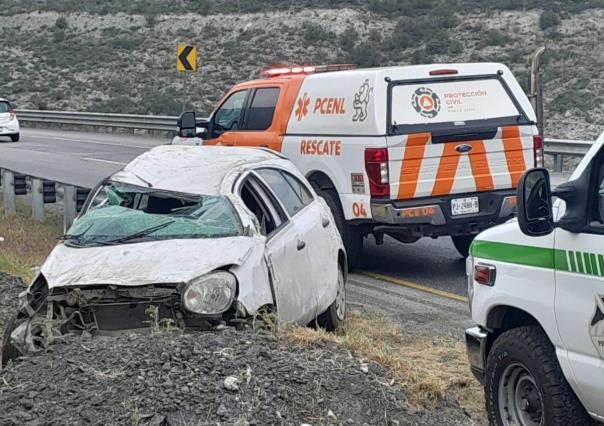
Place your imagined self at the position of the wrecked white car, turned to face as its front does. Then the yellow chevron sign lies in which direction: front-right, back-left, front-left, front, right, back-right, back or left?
back-right

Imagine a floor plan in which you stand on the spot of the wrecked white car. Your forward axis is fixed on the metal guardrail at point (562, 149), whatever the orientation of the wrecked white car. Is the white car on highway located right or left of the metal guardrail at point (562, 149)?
left

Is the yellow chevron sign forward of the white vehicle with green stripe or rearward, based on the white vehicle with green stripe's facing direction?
forward

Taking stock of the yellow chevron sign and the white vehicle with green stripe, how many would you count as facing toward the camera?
1

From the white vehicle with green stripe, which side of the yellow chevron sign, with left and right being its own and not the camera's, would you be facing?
front

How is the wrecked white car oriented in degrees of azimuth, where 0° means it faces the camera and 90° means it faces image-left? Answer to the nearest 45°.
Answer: approximately 45°

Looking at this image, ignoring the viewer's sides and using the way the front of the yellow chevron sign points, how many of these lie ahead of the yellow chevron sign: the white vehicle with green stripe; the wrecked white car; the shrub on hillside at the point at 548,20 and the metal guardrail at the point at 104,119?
2

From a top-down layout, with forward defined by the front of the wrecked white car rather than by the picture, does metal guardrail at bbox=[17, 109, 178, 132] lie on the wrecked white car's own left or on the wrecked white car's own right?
on the wrecked white car's own right

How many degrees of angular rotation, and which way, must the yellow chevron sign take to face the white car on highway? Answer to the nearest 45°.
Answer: approximately 135° to its right

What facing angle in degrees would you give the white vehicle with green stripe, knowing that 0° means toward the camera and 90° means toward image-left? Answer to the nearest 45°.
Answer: approximately 135°
